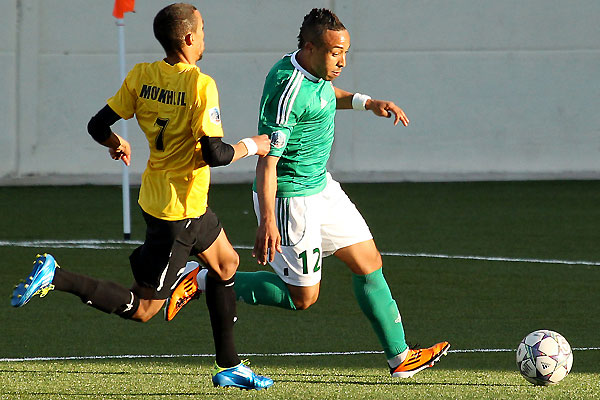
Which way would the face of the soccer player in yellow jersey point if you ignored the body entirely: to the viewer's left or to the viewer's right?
to the viewer's right

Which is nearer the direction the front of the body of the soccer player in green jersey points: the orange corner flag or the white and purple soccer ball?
the white and purple soccer ball

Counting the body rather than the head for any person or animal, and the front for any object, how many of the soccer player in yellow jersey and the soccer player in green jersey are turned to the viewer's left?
0

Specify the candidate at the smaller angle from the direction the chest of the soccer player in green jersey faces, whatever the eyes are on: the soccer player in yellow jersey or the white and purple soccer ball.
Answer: the white and purple soccer ball

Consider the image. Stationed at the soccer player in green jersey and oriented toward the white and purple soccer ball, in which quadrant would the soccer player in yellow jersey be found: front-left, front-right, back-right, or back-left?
back-right

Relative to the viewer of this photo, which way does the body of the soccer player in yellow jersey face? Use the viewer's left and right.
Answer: facing away from the viewer and to the right of the viewer

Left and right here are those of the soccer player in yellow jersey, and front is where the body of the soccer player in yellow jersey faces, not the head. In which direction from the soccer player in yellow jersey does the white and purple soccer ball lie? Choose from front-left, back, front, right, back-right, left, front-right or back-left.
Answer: front-right

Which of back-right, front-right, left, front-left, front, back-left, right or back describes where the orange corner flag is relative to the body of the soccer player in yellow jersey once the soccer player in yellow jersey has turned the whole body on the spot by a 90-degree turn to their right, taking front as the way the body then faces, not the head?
back-left

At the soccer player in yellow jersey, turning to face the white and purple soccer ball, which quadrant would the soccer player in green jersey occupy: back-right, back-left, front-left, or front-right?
front-left

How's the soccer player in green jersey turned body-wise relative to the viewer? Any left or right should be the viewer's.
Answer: facing the viewer and to the right of the viewer
